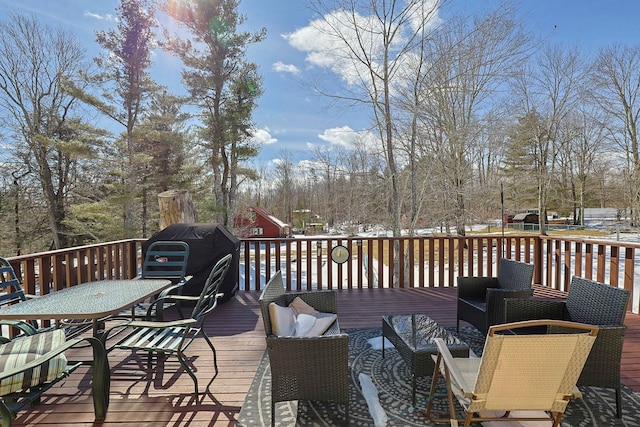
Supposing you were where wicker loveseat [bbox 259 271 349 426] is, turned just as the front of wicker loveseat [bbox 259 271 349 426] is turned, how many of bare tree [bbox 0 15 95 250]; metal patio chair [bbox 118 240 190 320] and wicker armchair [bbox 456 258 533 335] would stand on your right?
0

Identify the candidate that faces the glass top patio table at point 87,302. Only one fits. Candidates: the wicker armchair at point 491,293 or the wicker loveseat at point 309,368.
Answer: the wicker armchair at point 491,293

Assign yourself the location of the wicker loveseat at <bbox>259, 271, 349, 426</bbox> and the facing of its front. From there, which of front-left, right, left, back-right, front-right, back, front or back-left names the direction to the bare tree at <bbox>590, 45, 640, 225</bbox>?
front-left

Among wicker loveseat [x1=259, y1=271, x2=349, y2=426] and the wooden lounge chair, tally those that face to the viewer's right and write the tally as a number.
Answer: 1

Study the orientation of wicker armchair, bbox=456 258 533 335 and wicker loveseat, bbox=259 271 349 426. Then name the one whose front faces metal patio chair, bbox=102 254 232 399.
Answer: wicker armchair, bbox=456 258 533 335

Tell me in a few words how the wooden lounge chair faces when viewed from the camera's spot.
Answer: facing away from the viewer and to the left of the viewer

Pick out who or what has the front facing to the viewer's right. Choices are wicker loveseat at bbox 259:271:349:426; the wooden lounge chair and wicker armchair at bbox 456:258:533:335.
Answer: wicker loveseat at bbox 259:271:349:426

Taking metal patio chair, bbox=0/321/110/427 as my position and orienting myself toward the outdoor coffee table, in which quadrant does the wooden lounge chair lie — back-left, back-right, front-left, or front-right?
front-right

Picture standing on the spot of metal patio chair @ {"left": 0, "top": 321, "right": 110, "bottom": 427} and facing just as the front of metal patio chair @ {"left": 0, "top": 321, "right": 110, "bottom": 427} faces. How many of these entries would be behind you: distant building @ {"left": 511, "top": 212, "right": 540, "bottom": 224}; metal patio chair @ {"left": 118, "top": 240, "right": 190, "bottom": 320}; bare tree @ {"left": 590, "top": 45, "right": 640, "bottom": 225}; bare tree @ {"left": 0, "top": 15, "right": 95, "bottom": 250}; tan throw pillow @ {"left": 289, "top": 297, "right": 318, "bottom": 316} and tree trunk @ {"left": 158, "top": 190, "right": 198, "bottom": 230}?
0

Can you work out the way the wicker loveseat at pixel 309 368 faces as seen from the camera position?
facing to the right of the viewer

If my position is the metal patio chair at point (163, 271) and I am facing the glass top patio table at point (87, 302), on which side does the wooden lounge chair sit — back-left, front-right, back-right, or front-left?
front-left

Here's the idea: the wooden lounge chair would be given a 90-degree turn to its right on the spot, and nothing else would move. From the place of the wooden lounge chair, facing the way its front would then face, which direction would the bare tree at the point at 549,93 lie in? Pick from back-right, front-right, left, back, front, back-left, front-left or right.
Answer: front-left

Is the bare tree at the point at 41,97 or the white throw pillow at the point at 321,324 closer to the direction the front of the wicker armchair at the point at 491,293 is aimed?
the white throw pillow

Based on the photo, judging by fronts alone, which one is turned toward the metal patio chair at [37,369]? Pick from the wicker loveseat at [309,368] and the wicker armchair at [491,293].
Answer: the wicker armchair at [491,293]

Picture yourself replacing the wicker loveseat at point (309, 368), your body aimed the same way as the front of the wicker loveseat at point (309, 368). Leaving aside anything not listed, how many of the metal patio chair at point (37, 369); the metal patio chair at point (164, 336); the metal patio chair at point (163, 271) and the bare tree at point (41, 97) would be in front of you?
0

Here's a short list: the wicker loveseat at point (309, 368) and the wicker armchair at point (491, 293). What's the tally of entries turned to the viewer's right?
1

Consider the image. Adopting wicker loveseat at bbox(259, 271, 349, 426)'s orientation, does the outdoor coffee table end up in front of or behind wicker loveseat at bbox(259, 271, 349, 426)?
in front

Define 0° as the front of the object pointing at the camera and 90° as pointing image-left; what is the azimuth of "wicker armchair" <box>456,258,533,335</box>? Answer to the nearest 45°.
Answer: approximately 45°

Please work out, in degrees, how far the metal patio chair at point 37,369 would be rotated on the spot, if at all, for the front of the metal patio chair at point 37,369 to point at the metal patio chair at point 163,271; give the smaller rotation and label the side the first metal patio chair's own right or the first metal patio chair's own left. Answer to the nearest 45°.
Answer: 0° — it already faces it

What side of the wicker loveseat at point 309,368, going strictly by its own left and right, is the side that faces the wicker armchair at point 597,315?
front
